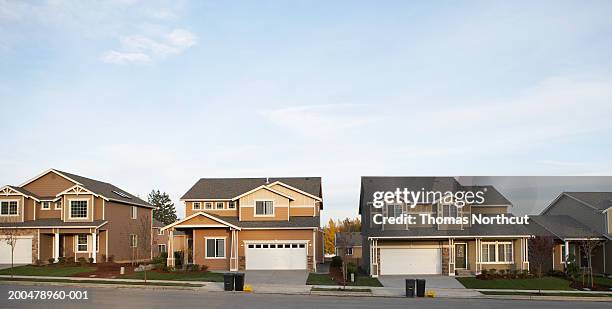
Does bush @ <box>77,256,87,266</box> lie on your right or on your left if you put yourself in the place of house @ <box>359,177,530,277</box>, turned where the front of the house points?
on your right

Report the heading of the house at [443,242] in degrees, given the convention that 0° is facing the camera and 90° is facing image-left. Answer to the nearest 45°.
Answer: approximately 0°

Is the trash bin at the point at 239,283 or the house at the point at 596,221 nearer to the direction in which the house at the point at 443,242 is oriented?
the trash bin

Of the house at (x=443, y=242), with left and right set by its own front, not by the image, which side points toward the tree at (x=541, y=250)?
left

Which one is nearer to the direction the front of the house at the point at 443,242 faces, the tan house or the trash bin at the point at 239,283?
the trash bin

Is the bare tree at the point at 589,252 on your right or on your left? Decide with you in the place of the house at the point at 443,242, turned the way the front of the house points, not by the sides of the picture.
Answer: on your left

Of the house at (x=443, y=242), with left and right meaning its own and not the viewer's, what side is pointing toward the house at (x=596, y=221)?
left

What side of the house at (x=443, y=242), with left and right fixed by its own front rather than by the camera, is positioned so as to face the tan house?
right
